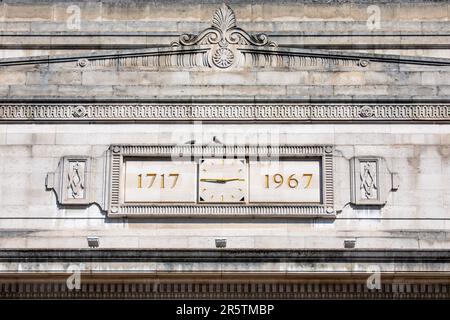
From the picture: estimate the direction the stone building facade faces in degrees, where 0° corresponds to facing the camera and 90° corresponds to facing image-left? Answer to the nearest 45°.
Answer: approximately 0°
